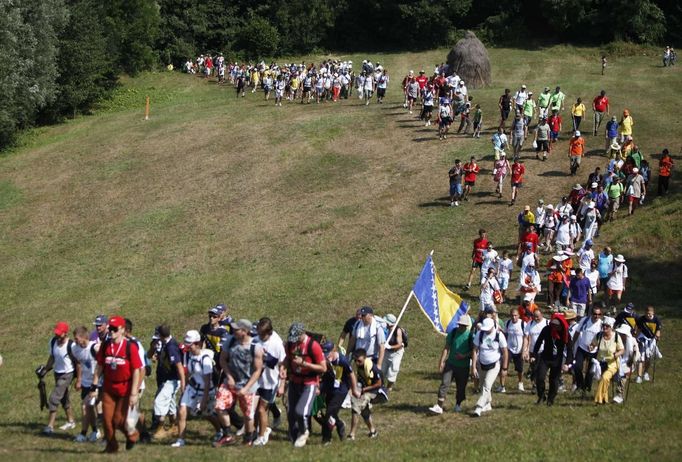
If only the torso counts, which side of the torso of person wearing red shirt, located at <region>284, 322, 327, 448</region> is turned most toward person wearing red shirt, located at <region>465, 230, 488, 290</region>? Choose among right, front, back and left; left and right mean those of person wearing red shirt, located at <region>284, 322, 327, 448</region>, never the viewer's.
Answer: back

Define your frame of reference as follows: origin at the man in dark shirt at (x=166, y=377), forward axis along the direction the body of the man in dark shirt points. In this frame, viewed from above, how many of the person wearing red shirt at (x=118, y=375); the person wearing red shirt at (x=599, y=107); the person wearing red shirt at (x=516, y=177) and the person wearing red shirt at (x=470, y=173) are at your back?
3

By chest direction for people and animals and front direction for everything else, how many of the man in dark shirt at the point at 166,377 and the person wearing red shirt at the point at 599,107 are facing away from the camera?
0

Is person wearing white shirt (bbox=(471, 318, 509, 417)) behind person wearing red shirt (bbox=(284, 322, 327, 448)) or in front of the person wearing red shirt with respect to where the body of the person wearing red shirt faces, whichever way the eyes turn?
behind

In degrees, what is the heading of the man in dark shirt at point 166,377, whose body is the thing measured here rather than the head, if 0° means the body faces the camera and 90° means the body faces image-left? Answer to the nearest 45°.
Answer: approximately 45°

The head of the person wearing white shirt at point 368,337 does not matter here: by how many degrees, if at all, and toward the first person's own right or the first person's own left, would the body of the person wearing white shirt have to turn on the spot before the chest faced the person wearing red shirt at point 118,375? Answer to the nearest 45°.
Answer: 0° — they already face them

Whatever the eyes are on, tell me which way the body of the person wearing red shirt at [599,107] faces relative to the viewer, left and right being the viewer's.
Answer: facing the viewer and to the left of the viewer

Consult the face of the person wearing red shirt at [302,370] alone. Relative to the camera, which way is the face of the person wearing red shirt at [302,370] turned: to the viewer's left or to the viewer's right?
to the viewer's left

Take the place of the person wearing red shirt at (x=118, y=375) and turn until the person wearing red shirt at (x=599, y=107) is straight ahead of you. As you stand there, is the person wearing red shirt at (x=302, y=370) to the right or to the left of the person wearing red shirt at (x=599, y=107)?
right

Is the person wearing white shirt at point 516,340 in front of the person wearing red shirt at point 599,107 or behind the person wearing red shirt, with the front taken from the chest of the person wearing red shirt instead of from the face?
in front

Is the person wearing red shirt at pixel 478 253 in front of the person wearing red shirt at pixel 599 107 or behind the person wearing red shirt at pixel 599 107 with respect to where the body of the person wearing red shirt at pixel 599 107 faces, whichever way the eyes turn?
in front

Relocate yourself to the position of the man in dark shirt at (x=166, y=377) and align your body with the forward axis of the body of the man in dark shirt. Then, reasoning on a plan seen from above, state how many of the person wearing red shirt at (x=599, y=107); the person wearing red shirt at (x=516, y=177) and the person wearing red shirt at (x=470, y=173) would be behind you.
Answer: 3

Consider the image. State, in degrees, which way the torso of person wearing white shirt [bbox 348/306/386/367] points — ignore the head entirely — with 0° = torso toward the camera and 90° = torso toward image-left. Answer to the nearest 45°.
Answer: approximately 45°

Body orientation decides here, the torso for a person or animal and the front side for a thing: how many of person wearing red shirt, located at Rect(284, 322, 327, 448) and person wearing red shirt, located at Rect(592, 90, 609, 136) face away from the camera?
0
